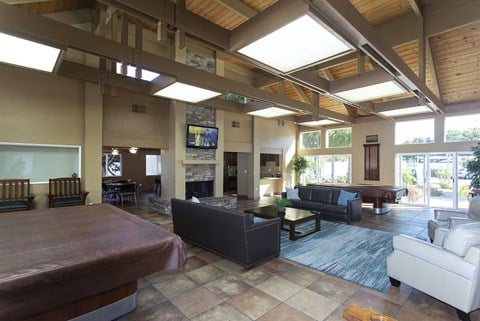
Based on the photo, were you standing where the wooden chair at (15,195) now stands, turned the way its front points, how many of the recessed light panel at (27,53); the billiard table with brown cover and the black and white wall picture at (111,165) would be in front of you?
2

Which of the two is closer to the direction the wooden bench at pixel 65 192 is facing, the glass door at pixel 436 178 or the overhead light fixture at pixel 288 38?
the overhead light fixture

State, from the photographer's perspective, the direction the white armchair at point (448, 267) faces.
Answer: facing away from the viewer and to the left of the viewer

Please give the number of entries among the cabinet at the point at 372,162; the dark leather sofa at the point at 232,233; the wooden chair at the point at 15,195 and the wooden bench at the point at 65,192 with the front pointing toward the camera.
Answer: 3

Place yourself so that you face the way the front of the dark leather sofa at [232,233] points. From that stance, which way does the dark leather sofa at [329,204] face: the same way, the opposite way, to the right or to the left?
the opposite way

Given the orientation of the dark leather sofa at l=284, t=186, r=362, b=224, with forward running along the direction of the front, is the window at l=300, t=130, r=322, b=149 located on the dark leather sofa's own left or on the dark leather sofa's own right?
on the dark leather sofa's own right

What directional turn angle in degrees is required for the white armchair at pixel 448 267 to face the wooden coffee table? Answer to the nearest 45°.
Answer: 0° — it already faces it

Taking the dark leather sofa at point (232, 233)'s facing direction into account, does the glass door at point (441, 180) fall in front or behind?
in front

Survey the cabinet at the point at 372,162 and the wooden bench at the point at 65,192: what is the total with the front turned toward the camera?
2

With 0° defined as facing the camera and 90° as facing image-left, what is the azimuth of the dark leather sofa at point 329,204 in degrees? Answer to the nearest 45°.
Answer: approximately 45°

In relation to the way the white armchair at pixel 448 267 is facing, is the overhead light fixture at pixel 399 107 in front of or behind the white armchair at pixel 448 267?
in front

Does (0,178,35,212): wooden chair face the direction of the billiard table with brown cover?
yes

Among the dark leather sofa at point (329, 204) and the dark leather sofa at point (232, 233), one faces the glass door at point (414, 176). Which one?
the dark leather sofa at point (232, 233)

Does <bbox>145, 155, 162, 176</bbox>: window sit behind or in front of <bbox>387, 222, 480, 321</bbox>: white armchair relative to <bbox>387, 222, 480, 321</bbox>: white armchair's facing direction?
in front
